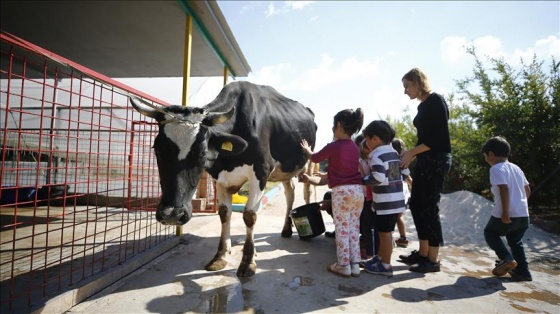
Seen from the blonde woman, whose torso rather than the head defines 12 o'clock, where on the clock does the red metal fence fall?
The red metal fence is roughly at 11 o'clock from the blonde woman.

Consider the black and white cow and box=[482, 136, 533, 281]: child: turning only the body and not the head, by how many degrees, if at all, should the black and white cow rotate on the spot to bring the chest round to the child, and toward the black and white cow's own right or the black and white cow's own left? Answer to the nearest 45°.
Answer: approximately 135° to the black and white cow's own left

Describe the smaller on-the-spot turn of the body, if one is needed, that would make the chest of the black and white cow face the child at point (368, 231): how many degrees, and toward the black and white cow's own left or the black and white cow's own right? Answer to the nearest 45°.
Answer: approximately 135° to the black and white cow's own left

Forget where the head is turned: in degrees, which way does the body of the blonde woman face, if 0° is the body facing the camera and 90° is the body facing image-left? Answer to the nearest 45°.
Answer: approximately 90°

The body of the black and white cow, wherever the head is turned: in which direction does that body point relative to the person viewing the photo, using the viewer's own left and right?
facing the viewer and to the left of the viewer

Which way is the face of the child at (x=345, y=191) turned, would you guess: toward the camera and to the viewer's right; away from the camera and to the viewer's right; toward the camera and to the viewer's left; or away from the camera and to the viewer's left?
away from the camera and to the viewer's left

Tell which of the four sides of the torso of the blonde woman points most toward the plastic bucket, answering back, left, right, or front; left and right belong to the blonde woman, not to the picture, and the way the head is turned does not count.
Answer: front

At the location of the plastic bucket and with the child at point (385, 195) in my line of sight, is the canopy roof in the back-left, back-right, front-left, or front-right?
back-right

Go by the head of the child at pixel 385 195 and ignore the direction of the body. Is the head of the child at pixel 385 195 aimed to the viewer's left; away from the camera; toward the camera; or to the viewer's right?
to the viewer's left

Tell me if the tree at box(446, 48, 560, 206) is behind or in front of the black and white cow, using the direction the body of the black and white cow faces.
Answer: behind

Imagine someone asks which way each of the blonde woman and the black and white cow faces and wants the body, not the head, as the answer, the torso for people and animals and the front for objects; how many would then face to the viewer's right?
0
